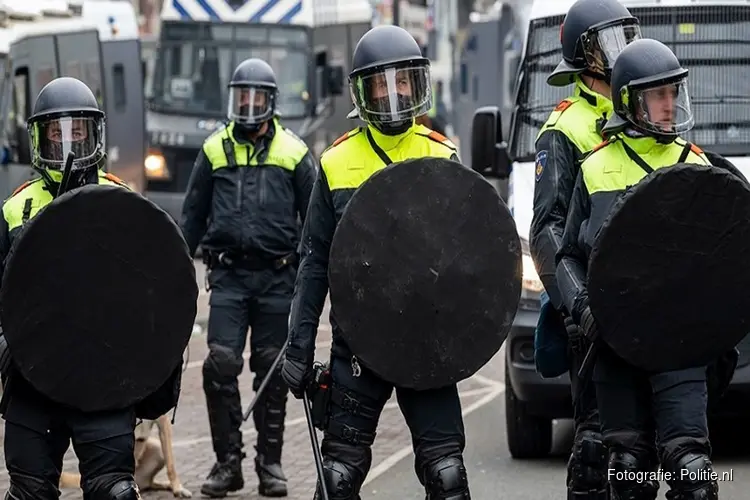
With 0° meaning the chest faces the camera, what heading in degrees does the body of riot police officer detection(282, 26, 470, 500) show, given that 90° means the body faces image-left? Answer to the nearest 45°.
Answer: approximately 0°

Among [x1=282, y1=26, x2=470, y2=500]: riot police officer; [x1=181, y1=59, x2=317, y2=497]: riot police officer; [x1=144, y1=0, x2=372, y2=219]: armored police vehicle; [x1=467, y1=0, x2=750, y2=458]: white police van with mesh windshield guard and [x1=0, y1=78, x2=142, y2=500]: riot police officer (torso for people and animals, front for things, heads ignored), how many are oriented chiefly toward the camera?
5

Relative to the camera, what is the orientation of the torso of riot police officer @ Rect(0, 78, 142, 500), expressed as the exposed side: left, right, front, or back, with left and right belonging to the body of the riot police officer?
front

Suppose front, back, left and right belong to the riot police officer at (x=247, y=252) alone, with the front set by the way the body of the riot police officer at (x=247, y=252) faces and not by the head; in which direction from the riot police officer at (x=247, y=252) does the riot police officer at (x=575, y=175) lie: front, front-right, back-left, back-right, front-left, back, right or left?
front-left

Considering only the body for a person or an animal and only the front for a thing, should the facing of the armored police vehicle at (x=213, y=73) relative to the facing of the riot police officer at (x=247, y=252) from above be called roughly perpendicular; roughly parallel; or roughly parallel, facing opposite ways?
roughly parallel

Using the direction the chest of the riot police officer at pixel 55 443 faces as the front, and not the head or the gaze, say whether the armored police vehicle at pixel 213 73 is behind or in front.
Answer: behind

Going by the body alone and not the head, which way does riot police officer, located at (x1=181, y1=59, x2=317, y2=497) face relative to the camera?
toward the camera

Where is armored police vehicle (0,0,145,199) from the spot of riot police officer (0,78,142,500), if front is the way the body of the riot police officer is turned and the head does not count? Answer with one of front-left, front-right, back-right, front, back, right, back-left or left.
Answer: back

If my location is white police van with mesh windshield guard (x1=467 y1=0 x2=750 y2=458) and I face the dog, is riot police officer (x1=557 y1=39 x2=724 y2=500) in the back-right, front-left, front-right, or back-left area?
front-left

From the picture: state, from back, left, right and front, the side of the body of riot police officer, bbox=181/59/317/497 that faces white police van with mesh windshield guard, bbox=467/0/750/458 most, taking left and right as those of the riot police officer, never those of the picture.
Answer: left

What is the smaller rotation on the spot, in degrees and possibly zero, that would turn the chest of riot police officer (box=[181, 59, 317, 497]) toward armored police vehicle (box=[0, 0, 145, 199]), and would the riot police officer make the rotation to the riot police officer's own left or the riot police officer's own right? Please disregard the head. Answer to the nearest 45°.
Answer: approximately 180°
